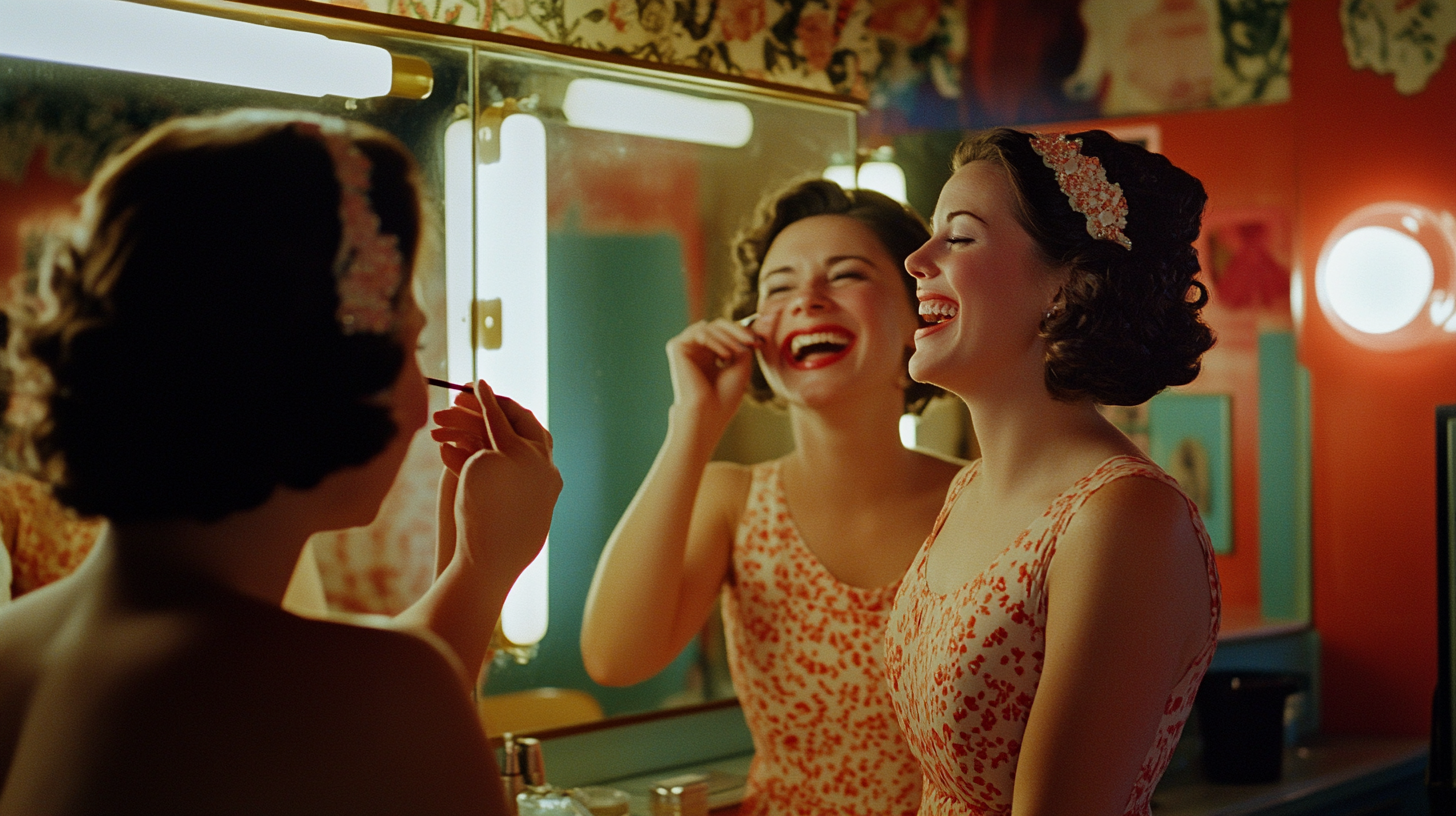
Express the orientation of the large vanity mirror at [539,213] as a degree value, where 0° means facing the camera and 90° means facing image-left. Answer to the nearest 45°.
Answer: approximately 315°

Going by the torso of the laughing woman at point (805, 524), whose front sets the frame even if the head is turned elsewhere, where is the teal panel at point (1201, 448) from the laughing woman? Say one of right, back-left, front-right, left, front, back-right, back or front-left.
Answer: back-left

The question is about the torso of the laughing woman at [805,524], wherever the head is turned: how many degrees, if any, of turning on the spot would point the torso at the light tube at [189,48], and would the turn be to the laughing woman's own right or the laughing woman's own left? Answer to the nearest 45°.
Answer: approximately 90° to the laughing woman's own right

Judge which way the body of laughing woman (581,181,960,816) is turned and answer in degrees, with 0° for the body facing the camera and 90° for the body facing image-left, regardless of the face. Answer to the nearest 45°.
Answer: approximately 0°

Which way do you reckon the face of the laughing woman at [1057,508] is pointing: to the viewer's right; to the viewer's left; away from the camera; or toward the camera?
to the viewer's left

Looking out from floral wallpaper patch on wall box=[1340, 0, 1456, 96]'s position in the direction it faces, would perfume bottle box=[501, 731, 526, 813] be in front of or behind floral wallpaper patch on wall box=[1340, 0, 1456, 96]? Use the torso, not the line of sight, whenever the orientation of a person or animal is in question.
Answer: in front

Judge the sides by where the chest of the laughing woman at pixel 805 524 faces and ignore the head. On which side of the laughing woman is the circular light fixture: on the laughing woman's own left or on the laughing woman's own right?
on the laughing woman's own left
